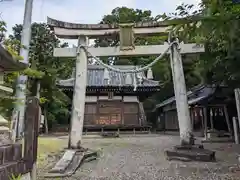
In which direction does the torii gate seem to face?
toward the camera

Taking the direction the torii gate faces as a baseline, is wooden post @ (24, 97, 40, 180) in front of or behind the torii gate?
in front
